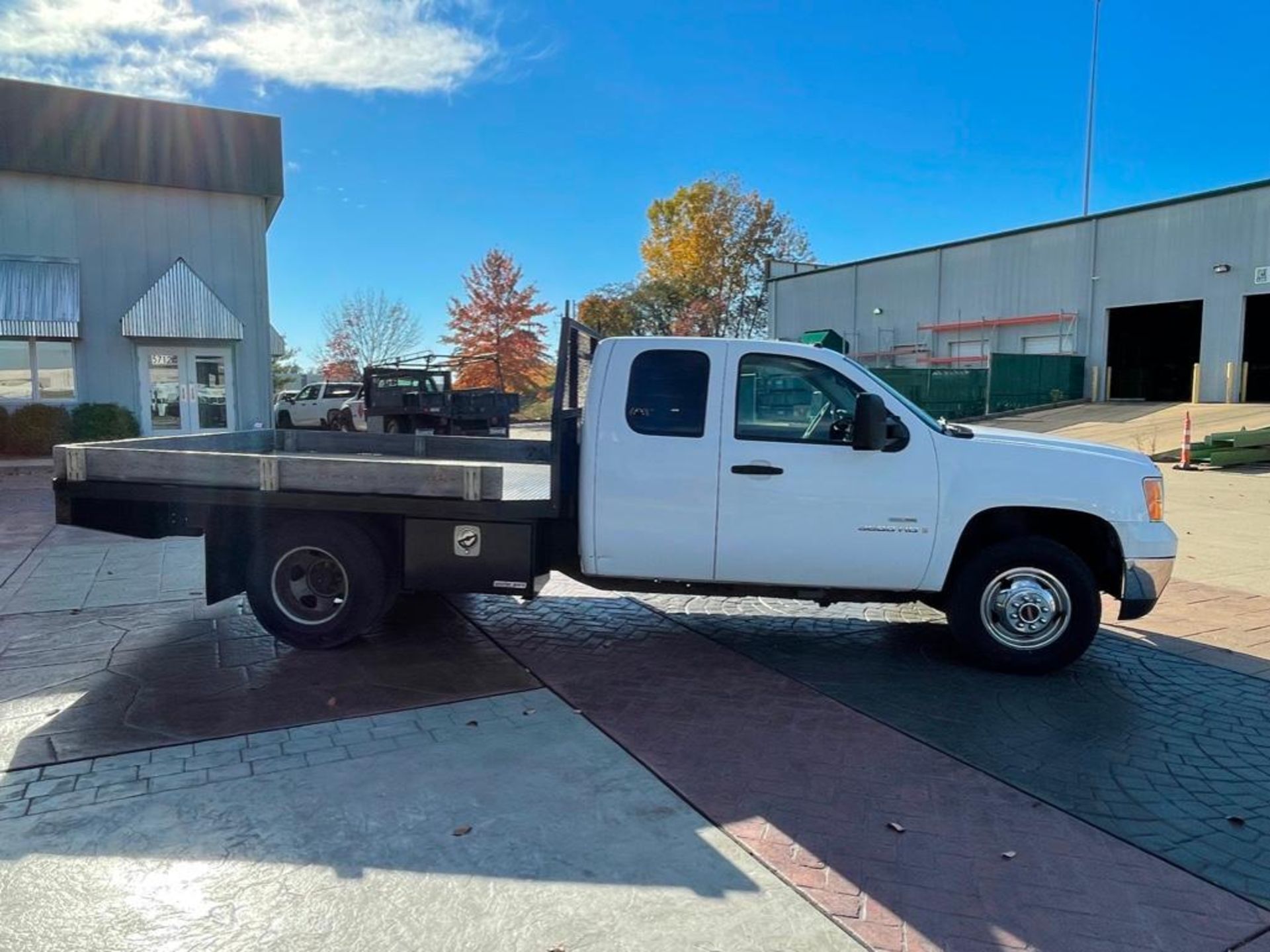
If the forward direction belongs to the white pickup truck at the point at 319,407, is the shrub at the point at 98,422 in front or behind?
in front

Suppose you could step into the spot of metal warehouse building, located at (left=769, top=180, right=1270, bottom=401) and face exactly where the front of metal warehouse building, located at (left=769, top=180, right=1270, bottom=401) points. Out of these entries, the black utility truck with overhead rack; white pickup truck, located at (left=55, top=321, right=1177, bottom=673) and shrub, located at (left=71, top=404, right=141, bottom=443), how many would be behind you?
0

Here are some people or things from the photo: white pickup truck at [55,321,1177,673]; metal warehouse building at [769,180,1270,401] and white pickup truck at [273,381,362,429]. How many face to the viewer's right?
1

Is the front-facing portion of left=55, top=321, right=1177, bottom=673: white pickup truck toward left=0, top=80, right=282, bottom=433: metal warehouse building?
no

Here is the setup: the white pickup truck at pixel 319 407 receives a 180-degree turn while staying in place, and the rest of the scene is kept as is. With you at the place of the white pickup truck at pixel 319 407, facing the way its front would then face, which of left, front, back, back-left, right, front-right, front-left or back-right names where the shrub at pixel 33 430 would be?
back

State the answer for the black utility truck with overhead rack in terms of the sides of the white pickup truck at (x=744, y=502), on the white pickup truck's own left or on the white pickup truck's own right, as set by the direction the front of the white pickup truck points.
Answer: on the white pickup truck's own left

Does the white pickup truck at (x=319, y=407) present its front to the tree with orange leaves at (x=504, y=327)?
no

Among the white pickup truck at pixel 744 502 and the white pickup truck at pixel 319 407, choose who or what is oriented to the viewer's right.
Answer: the white pickup truck at pixel 744 502

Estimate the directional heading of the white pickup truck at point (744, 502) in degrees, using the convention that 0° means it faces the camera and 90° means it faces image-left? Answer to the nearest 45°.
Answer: approximately 270°

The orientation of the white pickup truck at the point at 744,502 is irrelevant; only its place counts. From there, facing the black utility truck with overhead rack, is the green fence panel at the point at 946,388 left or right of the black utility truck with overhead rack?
right

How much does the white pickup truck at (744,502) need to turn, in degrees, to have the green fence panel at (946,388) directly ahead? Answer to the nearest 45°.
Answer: approximately 45° to its left

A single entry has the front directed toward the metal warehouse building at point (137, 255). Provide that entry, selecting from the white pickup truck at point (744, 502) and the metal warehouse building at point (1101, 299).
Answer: the metal warehouse building at point (1101, 299)

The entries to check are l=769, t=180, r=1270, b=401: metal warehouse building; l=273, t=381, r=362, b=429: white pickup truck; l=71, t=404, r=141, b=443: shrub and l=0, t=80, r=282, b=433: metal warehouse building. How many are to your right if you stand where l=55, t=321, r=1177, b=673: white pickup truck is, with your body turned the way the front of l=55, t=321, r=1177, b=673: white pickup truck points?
0

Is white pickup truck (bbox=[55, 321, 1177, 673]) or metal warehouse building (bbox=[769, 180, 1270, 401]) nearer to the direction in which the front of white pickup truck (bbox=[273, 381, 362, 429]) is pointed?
the white pickup truck

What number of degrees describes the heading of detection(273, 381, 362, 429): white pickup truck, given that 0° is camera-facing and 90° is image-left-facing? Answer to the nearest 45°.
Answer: approximately 45°

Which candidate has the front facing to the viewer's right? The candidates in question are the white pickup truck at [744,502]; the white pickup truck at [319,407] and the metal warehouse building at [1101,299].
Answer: the white pickup truck at [744,502]

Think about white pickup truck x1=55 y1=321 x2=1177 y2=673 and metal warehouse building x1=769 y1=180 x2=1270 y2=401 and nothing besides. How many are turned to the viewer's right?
1

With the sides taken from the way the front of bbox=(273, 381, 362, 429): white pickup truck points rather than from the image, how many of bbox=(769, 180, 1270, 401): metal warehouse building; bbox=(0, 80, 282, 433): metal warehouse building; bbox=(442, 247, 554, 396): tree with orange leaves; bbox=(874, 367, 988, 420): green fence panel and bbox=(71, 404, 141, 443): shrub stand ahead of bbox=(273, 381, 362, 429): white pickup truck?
2

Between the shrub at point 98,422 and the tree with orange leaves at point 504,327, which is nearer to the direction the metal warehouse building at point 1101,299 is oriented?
the shrub
